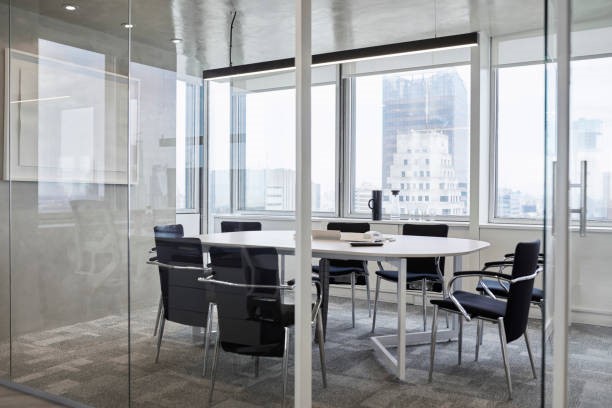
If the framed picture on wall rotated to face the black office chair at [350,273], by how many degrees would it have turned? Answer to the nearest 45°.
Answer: approximately 45° to its left

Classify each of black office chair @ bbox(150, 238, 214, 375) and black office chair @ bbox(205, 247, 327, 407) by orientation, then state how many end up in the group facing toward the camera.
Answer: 0

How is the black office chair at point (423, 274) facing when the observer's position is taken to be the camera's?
facing the viewer and to the left of the viewer

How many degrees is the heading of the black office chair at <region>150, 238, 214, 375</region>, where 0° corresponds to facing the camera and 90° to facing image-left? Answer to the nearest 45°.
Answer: approximately 225°

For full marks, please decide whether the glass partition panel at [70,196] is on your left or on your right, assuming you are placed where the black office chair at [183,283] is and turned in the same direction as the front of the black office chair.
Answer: on your left

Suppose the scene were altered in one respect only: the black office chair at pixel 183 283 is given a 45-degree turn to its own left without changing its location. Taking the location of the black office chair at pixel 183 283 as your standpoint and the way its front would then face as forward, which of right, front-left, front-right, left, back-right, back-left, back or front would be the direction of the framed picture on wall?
front-left

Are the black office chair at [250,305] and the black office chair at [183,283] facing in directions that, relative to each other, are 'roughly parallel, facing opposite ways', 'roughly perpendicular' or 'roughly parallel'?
roughly parallel

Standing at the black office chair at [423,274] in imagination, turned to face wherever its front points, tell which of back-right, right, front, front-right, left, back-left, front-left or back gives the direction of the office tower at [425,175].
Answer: back-right

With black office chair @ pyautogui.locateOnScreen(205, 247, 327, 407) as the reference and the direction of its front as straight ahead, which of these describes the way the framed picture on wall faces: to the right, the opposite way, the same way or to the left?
to the right

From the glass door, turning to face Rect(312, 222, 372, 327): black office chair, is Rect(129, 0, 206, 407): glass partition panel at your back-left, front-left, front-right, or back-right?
front-left

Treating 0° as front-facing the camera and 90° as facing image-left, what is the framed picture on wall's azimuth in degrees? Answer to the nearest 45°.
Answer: approximately 315°

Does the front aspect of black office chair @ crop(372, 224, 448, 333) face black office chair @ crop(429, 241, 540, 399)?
no

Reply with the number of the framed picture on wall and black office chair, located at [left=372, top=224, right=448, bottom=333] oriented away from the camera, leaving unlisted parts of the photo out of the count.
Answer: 0

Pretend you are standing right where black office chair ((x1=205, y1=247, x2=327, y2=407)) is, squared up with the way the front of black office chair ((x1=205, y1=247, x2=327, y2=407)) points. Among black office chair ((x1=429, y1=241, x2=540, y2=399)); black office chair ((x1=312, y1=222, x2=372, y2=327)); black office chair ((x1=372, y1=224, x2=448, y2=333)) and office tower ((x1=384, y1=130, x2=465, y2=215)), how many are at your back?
0

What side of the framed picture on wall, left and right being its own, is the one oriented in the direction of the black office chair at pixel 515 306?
front

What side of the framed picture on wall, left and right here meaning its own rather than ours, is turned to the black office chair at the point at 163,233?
front

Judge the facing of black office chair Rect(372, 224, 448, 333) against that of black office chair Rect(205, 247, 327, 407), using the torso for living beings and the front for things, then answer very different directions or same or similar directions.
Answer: very different directions
